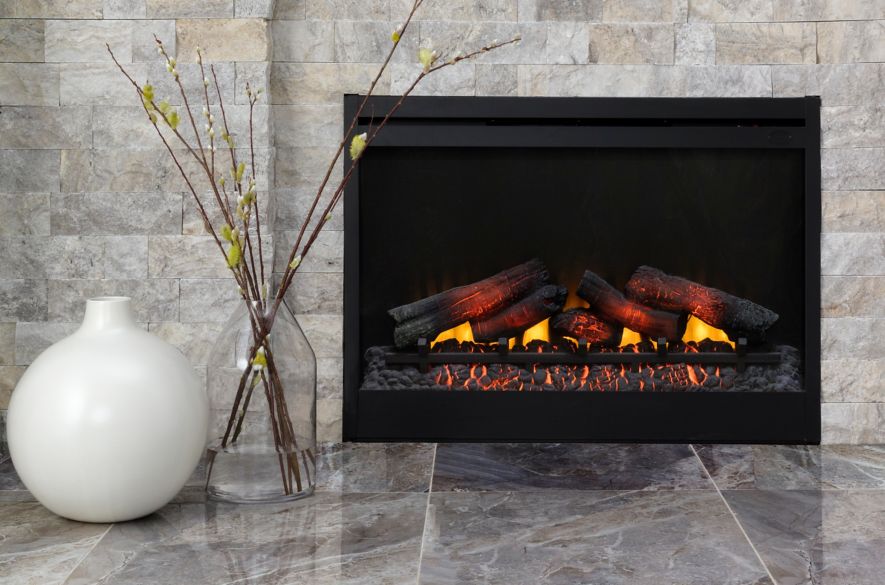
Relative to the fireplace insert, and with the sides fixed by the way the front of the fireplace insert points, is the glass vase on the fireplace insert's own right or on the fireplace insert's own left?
on the fireplace insert's own right

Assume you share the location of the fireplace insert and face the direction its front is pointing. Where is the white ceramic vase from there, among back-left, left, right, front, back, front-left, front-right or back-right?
front-right

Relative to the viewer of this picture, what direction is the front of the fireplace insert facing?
facing the viewer
